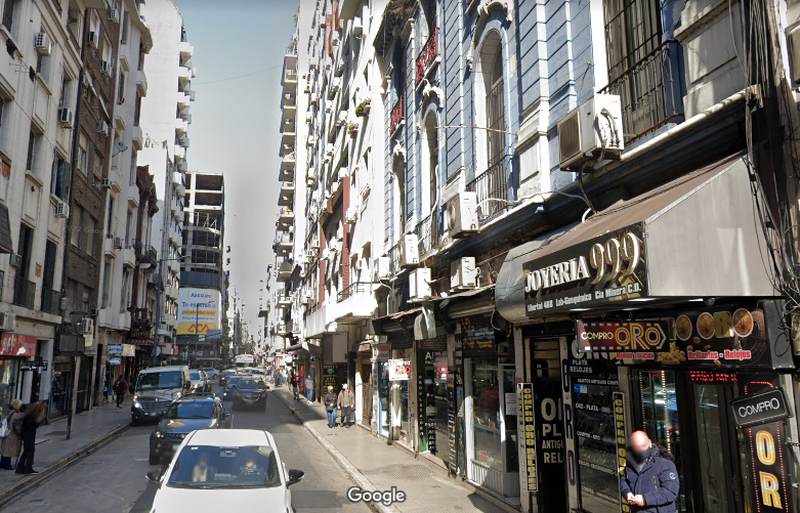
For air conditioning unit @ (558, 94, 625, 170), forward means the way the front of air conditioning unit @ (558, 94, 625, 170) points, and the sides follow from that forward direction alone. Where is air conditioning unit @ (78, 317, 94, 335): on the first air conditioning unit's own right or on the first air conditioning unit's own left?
on the first air conditioning unit's own right

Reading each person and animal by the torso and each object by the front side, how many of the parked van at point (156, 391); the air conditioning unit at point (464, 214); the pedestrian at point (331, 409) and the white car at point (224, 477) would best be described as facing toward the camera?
3

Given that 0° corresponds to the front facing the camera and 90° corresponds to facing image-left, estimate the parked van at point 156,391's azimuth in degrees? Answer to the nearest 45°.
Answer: approximately 0°

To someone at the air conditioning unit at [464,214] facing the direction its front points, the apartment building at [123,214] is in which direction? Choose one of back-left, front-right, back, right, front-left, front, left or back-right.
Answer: front-right

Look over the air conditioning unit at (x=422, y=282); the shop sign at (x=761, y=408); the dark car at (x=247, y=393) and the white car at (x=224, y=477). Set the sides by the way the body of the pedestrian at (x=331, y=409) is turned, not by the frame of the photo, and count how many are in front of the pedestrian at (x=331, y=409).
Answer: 3

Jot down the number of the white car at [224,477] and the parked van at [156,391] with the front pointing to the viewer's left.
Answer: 0

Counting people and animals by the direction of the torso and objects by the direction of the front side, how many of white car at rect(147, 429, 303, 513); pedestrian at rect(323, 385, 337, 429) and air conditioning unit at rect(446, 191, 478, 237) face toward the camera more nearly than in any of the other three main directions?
2

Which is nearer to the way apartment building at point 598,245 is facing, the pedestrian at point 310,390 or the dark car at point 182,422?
the dark car

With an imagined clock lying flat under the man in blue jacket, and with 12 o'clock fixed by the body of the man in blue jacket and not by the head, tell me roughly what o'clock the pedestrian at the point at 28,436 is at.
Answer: The pedestrian is roughly at 2 o'clock from the man in blue jacket.

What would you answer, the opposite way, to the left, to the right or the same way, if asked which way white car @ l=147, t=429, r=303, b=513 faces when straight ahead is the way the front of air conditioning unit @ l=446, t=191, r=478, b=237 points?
to the left

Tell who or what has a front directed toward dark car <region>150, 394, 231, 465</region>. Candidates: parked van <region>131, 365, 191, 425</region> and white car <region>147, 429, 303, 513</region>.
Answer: the parked van

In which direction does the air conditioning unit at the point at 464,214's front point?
to the viewer's left
